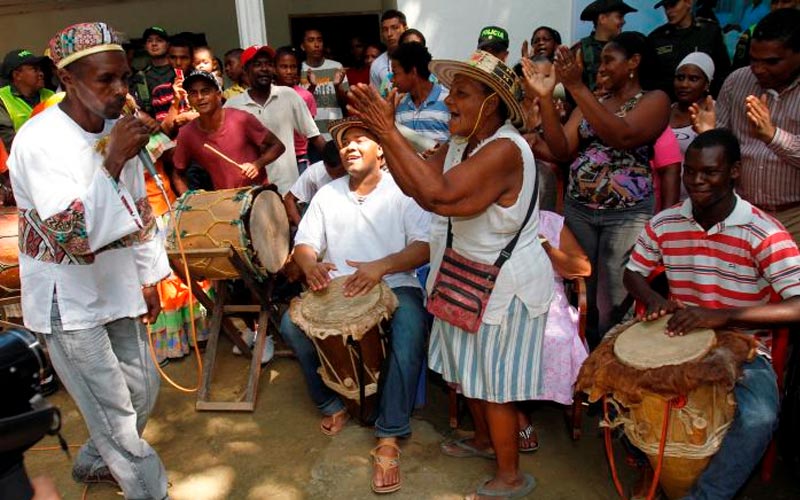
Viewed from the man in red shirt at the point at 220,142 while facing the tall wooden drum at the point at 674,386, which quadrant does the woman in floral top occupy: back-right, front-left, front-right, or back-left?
front-left

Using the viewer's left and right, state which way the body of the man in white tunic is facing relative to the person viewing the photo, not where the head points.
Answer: facing the viewer and to the right of the viewer

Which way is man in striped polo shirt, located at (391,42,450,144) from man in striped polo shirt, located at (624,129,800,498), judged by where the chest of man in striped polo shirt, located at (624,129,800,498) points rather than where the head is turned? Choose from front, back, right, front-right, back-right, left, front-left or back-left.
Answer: right

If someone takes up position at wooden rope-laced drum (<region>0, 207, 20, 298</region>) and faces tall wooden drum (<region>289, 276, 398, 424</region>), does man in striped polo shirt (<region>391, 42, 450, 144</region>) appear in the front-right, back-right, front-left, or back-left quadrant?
front-left

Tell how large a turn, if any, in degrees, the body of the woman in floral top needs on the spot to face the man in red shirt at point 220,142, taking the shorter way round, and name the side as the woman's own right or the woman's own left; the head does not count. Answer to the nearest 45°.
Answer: approximately 45° to the woman's own right

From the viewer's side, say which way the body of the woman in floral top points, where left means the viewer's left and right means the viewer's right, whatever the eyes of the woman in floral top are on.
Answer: facing the viewer and to the left of the viewer

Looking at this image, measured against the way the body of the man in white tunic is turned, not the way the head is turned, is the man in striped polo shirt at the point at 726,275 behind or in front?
in front

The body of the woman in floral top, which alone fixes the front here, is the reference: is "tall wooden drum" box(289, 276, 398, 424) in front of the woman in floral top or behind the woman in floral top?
in front

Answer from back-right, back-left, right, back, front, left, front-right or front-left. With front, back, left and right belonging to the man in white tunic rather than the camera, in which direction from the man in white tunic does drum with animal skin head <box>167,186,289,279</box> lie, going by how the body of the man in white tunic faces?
left

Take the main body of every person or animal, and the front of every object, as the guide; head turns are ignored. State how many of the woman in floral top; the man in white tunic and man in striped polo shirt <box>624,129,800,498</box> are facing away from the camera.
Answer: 0

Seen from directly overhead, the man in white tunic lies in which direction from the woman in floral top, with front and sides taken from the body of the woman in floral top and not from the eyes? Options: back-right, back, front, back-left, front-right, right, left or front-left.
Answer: front

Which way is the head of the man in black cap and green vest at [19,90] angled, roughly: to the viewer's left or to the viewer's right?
to the viewer's right

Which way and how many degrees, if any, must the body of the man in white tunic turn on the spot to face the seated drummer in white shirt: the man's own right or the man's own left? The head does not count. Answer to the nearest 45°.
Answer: approximately 45° to the man's own left

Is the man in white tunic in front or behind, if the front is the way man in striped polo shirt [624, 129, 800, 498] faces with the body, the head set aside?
in front

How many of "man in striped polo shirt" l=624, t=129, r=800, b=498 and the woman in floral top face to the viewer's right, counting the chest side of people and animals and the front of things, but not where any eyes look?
0

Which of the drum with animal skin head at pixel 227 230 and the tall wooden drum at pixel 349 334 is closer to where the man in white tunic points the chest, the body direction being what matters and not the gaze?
the tall wooden drum
